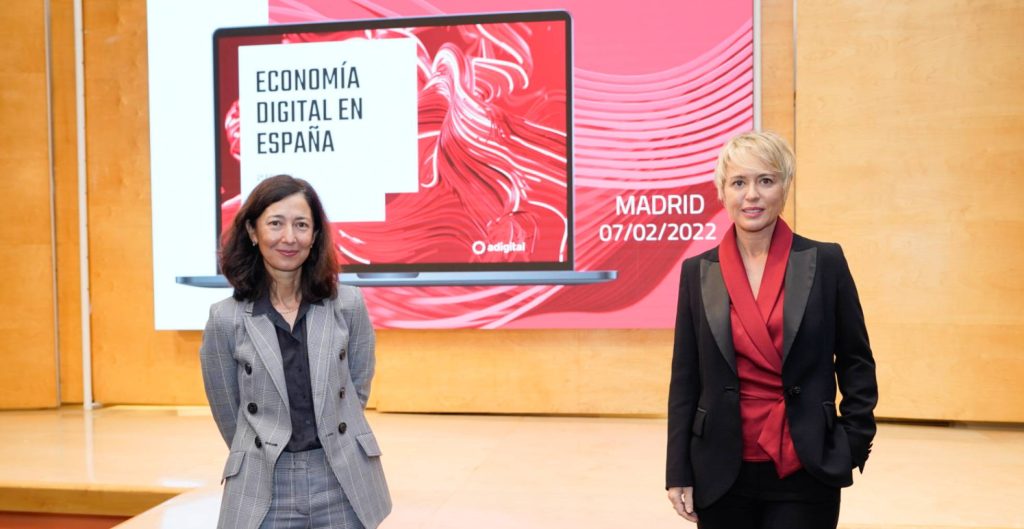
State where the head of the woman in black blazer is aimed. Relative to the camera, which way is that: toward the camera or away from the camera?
toward the camera

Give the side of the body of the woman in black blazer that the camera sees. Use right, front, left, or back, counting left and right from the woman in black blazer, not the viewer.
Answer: front

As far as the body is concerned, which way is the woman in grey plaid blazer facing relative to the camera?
toward the camera

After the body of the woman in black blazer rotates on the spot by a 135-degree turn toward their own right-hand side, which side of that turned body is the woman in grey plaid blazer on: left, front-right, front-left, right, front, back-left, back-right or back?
front-left

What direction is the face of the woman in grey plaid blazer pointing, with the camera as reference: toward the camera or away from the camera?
toward the camera
